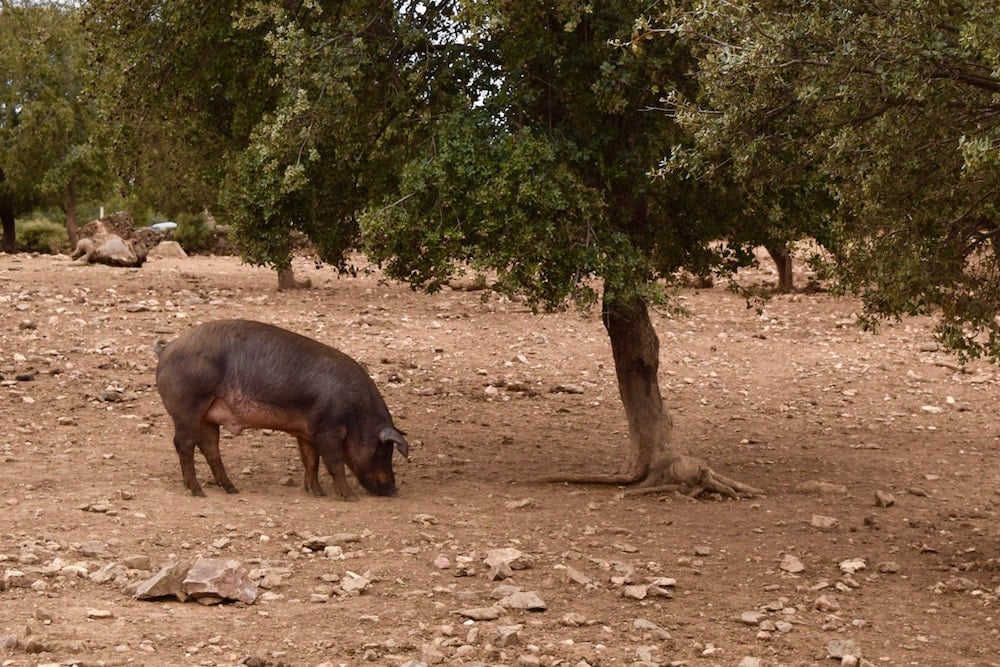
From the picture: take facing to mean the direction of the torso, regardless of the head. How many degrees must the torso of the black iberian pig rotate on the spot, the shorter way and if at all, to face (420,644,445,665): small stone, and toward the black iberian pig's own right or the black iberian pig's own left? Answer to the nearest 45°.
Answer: approximately 90° to the black iberian pig's own right

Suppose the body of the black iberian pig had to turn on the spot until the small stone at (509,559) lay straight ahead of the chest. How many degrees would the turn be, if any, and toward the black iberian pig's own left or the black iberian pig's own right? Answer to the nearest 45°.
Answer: approximately 45° to the black iberian pig's own right

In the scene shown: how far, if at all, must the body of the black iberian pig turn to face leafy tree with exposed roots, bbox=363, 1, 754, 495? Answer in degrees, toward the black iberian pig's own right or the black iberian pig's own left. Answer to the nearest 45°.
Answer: approximately 45° to the black iberian pig's own right

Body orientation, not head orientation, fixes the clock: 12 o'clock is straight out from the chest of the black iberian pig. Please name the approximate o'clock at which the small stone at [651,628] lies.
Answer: The small stone is roughly at 2 o'clock from the black iberian pig.

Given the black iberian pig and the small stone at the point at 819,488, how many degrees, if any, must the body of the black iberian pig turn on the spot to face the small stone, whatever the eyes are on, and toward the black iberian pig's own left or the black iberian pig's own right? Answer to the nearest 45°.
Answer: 0° — it already faces it

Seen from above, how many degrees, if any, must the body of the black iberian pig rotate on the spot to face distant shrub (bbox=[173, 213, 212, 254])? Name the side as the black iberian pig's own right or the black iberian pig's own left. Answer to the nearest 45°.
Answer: approximately 90° to the black iberian pig's own left

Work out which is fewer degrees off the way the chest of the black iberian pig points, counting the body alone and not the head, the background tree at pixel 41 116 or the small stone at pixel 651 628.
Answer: the small stone

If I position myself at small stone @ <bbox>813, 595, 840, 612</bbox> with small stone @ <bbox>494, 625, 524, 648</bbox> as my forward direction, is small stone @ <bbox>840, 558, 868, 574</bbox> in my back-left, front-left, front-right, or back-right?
back-right

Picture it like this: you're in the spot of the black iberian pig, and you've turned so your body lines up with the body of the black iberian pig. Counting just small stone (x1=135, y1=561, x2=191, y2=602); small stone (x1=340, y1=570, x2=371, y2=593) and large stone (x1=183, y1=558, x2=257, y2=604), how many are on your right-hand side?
3

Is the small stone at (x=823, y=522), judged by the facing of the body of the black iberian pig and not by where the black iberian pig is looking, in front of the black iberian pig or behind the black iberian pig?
in front

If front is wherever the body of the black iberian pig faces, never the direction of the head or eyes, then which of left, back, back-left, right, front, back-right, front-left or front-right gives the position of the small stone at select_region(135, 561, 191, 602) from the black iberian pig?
right

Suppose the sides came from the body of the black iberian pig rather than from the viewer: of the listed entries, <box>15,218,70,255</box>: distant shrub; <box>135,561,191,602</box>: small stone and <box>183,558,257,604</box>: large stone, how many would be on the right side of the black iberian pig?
2

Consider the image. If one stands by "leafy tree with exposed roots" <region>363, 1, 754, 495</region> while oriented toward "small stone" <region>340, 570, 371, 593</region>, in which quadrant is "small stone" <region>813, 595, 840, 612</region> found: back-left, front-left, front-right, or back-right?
front-left

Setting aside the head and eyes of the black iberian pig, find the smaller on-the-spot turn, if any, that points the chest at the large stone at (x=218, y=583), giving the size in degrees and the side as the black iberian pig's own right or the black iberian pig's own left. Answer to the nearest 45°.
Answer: approximately 90° to the black iberian pig's own right

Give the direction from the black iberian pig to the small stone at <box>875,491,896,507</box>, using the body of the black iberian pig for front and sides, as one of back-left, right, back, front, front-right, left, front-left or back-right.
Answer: front

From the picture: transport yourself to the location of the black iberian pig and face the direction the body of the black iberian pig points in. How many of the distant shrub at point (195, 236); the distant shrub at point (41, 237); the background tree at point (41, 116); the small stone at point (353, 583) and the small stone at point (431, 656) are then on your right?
2

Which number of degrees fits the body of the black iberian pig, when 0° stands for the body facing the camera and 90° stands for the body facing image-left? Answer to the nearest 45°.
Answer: approximately 270°

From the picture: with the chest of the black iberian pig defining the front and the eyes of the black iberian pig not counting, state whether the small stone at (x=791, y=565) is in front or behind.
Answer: in front

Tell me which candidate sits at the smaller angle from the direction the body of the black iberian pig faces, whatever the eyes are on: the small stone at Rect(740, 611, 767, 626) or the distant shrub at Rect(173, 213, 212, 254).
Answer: the small stone

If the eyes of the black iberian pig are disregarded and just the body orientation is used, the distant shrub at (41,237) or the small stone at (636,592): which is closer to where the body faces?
the small stone
